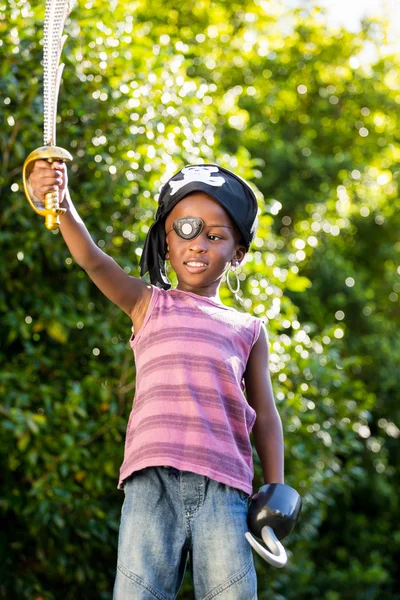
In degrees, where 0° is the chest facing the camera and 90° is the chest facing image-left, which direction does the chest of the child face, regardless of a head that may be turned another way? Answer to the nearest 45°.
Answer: approximately 0°
